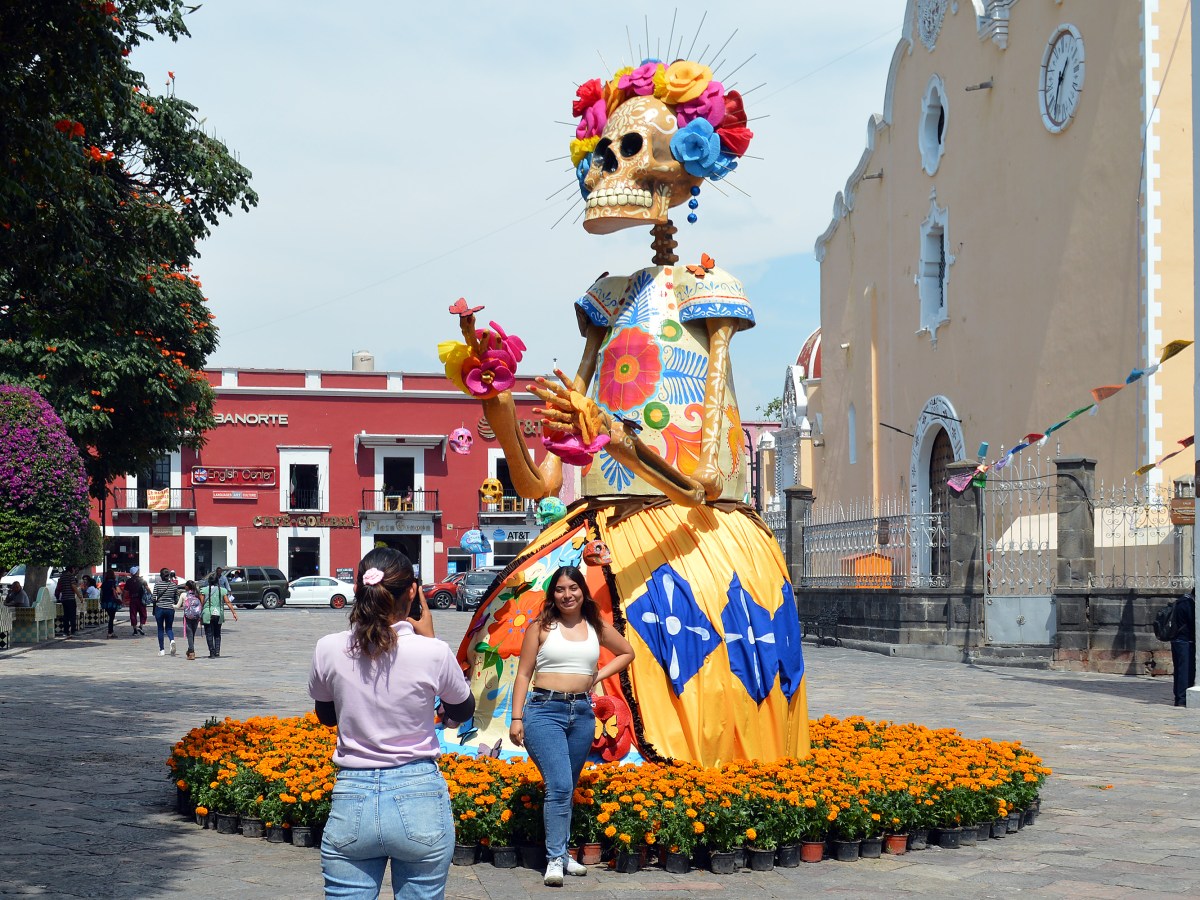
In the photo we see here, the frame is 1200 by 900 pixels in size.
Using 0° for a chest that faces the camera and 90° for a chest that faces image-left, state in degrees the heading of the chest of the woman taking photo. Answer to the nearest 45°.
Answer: approximately 180°

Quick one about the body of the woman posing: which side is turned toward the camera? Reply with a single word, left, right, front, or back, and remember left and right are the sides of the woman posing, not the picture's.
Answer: front

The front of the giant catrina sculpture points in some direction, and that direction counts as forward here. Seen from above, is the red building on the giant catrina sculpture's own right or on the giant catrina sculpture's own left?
on the giant catrina sculpture's own right

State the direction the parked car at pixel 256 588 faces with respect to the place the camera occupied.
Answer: facing to the left of the viewer

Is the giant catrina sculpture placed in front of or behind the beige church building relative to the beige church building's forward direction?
in front

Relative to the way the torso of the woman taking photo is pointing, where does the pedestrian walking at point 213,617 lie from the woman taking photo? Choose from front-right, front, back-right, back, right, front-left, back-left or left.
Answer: front

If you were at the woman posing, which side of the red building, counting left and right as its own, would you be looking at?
front

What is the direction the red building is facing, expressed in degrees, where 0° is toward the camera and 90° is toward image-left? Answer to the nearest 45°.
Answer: approximately 0°

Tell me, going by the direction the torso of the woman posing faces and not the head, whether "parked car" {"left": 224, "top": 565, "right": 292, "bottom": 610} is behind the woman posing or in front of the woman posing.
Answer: behind
